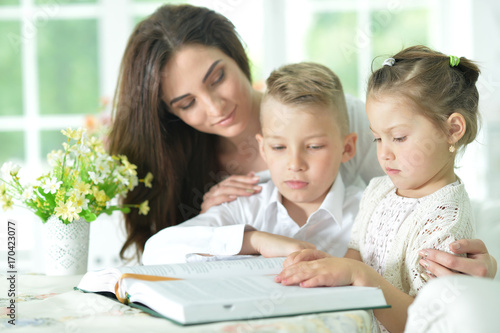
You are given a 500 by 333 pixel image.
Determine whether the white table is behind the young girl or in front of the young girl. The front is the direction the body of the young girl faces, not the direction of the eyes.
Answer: in front

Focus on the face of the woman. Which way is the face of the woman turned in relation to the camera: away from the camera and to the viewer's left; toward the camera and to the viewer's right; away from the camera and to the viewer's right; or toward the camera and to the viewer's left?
toward the camera and to the viewer's right

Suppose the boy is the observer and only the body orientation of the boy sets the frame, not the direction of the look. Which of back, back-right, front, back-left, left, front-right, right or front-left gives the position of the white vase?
right

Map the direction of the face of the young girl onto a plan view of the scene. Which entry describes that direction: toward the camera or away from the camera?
toward the camera

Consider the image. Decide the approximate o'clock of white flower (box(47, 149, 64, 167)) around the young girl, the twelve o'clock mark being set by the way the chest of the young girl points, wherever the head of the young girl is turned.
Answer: The white flower is roughly at 2 o'clock from the young girl.

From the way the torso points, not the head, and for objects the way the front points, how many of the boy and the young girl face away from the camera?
0

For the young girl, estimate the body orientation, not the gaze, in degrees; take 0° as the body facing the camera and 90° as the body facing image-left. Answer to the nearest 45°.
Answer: approximately 45°

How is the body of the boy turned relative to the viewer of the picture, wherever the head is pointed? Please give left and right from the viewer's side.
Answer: facing the viewer
